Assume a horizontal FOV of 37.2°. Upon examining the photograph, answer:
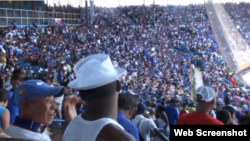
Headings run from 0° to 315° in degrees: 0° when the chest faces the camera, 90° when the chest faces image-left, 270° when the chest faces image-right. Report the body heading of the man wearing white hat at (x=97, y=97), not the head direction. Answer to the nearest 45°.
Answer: approximately 225°

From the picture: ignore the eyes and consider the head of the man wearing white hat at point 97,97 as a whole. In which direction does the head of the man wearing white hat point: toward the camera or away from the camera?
away from the camera
